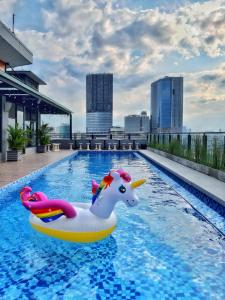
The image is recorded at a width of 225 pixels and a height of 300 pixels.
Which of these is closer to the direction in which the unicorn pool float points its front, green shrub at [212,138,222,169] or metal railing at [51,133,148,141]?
the green shrub

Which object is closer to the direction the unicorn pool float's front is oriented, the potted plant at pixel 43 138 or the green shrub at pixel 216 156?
the green shrub

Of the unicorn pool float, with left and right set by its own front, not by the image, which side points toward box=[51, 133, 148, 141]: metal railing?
left

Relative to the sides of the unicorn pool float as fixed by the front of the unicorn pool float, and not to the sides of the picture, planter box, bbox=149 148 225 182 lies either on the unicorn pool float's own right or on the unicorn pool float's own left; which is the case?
on the unicorn pool float's own left

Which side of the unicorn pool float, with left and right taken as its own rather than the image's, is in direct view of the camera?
right
